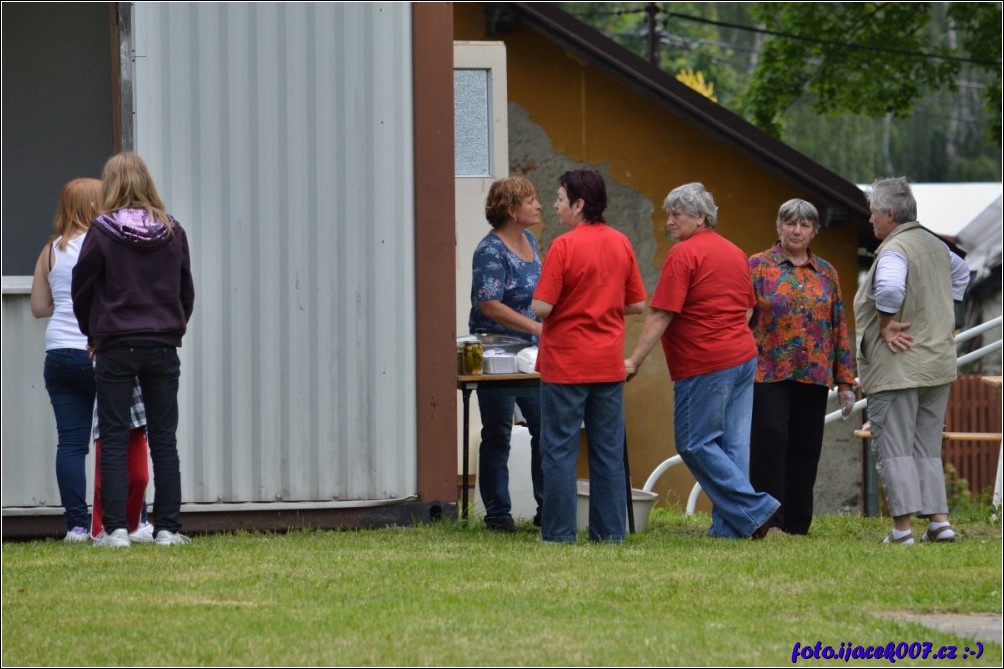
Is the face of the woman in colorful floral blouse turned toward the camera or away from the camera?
toward the camera

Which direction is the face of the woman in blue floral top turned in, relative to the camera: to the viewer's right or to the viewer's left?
to the viewer's right

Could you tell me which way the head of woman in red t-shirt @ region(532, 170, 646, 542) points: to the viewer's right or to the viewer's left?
to the viewer's left

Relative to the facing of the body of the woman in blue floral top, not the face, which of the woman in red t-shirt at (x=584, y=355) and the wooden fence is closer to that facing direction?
the woman in red t-shirt

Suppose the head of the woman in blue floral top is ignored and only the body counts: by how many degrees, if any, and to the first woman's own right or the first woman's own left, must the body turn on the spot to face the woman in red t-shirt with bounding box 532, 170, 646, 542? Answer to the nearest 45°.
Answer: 0° — they already face them

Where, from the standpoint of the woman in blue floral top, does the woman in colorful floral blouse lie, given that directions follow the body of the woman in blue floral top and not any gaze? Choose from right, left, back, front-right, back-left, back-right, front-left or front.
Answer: front-left

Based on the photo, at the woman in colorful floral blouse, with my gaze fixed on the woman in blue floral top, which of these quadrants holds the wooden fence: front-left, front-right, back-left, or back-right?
back-right

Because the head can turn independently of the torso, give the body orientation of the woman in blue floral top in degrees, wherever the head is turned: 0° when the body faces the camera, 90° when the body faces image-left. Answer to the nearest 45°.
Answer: approximately 315°

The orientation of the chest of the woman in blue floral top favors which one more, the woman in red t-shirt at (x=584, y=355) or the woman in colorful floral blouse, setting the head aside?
the woman in red t-shirt

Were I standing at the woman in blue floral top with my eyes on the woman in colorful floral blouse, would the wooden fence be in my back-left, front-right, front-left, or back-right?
front-left

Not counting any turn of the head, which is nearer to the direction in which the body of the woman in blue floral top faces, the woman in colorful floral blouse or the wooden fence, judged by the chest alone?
the woman in colorful floral blouse

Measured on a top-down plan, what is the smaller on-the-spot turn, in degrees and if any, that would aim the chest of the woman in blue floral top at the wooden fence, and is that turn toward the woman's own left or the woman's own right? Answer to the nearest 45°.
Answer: approximately 90° to the woman's own left
